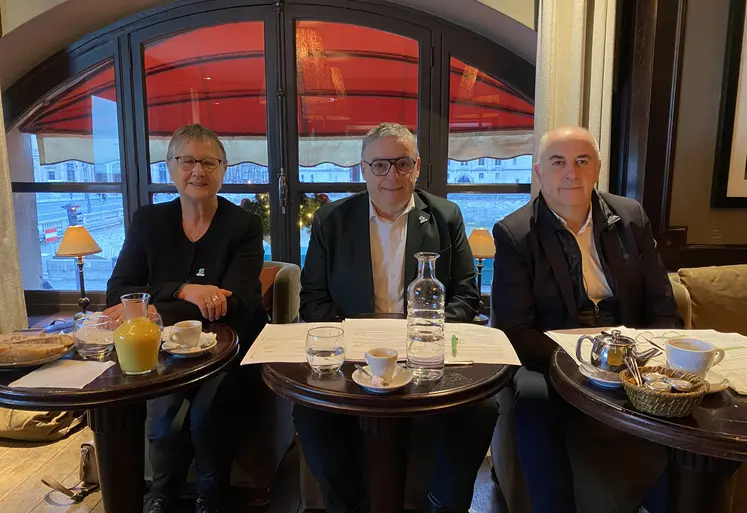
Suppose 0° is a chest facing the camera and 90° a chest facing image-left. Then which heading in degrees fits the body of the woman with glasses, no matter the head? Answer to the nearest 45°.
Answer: approximately 0°

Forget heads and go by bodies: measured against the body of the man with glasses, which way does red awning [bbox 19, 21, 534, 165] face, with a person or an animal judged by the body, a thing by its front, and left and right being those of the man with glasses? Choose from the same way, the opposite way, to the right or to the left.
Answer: the opposite way

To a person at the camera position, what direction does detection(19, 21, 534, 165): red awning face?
facing away from the viewer

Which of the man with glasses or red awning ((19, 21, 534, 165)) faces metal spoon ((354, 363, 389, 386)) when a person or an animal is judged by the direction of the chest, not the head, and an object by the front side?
the man with glasses

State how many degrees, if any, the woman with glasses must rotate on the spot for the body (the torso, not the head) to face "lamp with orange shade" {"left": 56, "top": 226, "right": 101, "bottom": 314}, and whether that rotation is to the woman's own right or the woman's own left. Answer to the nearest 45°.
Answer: approximately 180°

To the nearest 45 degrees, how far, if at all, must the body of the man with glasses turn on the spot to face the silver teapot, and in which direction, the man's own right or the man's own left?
approximately 45° to the man's own left

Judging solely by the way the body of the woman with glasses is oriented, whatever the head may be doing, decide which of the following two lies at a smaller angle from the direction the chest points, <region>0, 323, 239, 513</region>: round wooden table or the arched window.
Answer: the round wooden table

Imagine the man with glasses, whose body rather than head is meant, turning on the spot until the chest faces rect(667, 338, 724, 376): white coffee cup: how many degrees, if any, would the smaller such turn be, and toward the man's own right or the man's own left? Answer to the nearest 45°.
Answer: approximately 45° to the man's own left
